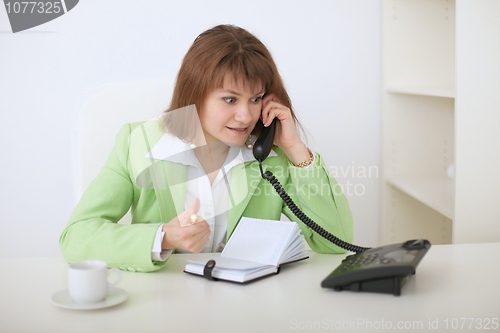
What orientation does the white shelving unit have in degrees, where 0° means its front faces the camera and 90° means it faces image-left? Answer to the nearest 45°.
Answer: approximately 45°

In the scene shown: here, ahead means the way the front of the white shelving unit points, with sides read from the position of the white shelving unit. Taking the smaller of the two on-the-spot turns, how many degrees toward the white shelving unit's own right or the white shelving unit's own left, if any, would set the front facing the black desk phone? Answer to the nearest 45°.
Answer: approximately 45° to the white shelving unit's own left
